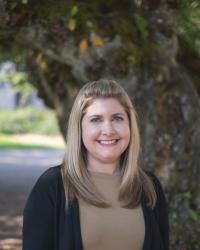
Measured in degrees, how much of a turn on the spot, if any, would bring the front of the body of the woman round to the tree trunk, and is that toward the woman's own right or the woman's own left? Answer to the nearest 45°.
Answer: approximately 180°

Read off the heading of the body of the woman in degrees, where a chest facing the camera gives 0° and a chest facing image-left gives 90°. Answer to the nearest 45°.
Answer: approximately 0°
